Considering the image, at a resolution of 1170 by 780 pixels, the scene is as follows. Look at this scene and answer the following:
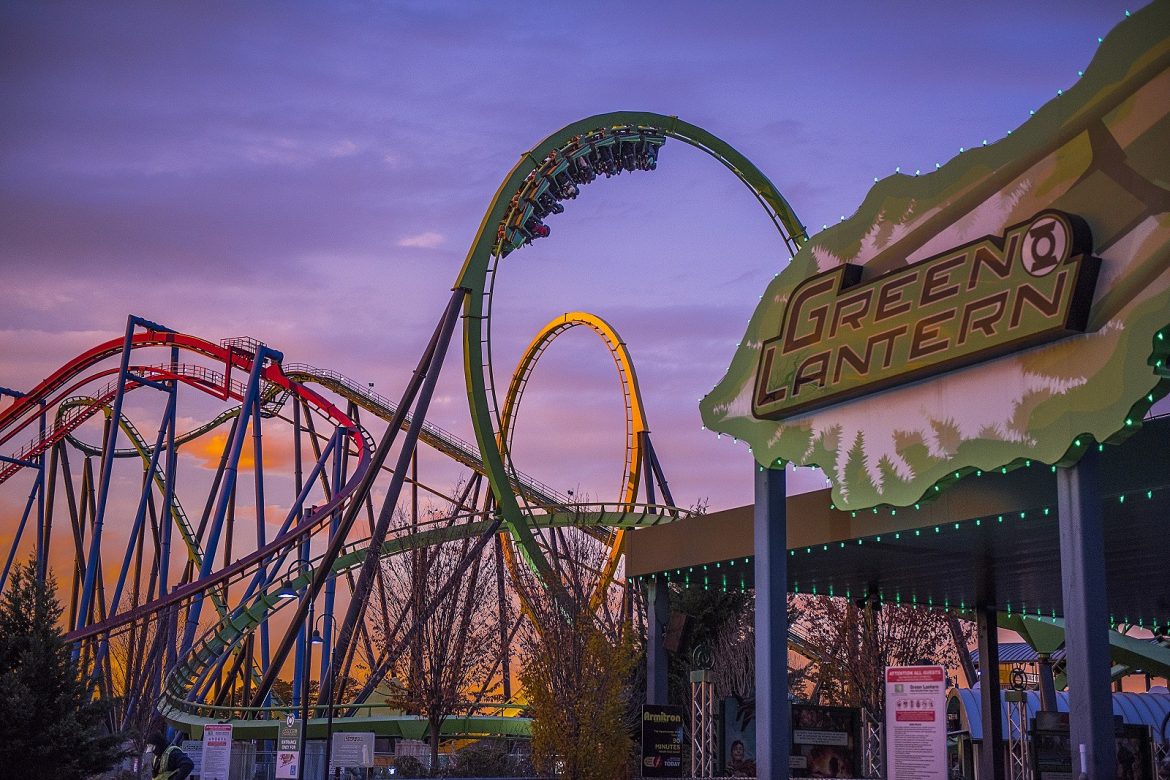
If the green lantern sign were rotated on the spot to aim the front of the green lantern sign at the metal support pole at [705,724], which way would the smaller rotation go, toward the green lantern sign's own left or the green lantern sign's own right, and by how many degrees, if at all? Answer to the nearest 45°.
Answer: approximately 90° to the green lantern sign's own right

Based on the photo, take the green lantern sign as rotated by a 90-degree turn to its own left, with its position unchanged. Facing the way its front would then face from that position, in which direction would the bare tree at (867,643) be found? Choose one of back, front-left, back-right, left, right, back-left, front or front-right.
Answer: back-left

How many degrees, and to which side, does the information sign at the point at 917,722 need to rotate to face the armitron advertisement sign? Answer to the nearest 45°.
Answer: approximately 135° to its right

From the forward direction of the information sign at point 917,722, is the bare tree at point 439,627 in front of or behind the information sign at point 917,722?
behind

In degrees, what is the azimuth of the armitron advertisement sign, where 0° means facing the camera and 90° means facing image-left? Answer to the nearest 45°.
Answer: approximately 0°

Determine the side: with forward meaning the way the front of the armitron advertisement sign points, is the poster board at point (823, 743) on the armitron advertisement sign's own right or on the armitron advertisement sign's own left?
on the armitron advertisement sign's own left

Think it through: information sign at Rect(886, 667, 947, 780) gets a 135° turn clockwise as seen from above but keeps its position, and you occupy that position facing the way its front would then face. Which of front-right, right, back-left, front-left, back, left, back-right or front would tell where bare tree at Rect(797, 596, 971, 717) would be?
front-right

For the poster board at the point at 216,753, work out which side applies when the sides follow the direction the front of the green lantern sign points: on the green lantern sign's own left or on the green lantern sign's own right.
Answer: on the green lantern sign's own right

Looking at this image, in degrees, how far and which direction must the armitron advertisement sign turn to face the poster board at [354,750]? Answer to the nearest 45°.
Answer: approximately 90° to its right

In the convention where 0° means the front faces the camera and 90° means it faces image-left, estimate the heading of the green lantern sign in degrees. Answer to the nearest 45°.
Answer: approximately 45°

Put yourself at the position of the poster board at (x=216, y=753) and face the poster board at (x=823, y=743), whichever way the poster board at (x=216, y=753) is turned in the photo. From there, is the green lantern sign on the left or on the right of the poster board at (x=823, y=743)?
right

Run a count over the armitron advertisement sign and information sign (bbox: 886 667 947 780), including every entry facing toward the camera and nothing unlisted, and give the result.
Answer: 2

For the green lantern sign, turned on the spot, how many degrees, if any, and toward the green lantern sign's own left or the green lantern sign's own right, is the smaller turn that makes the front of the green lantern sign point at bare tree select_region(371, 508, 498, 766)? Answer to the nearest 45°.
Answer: approximately 90° to the green lantern sign's own right
